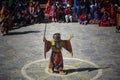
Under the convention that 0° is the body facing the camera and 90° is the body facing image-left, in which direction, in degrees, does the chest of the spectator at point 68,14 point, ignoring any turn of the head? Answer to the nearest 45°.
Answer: approximately 0°

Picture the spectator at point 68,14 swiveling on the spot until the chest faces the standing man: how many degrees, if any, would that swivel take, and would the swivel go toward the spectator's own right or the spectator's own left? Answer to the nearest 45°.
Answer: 0° — they already face them

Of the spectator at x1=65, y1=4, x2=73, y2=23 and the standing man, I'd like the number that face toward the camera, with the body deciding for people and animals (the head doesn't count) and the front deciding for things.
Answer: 2

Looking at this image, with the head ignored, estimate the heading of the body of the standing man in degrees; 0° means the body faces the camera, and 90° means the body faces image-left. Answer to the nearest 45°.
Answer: approximately 0°

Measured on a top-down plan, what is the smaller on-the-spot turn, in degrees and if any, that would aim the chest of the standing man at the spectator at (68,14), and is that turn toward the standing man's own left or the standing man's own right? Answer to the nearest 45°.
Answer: approximately 180°
